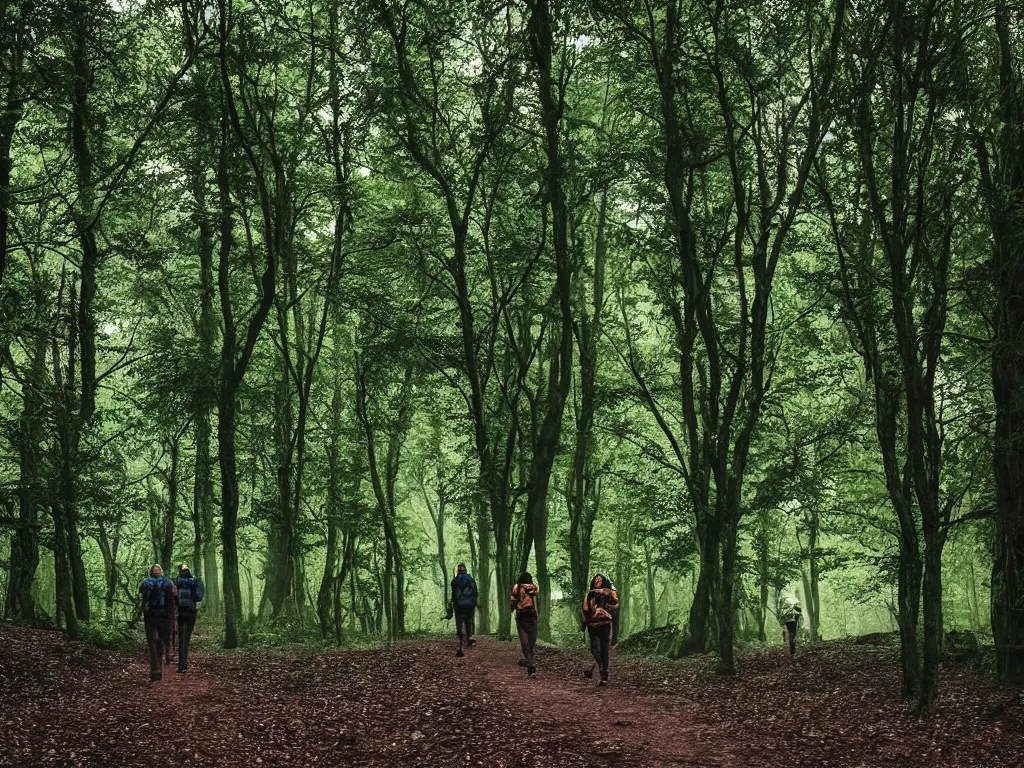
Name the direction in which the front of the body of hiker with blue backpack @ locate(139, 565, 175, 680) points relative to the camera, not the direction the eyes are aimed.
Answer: away from the camera

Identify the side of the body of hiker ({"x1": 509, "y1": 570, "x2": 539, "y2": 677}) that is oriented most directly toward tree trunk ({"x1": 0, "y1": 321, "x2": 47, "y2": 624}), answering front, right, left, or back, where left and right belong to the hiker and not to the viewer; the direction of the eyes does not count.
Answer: left

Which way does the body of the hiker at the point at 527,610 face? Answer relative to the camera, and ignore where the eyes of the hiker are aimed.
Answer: away from the camera

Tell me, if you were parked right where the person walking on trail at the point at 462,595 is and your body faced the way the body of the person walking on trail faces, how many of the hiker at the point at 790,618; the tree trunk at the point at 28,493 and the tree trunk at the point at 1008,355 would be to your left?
1

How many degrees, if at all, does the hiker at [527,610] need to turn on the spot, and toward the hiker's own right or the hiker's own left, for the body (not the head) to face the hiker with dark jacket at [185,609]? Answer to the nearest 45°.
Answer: approximately 90° to the hiker's own left

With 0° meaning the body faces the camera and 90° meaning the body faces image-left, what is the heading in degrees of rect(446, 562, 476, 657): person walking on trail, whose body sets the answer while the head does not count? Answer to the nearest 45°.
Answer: approximately 180°

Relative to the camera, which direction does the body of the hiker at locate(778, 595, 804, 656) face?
away from the camera
